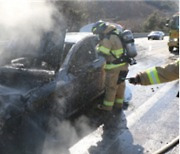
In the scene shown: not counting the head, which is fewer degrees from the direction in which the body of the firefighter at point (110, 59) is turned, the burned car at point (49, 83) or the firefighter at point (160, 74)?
the burned car

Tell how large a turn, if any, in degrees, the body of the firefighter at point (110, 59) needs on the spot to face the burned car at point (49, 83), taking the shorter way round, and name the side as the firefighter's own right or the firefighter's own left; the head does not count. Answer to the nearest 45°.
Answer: approximately 45° to the firefighter's own left

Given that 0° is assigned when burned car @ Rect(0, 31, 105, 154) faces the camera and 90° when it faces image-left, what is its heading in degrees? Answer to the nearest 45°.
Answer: approximately 45°

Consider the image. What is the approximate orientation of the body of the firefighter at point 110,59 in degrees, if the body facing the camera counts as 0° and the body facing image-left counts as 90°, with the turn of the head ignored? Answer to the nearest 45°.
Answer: approximately 90°
